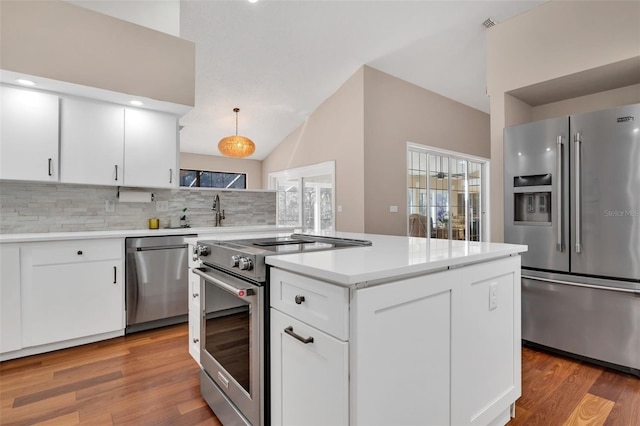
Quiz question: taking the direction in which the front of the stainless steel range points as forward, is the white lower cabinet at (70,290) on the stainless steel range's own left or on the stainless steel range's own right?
on the stainless steel range's own right

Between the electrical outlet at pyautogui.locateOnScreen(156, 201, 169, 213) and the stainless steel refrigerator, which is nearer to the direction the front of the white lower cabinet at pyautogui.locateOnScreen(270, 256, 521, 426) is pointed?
the electrical outlet

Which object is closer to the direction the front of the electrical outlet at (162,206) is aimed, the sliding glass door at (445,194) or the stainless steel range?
the stainless steel range

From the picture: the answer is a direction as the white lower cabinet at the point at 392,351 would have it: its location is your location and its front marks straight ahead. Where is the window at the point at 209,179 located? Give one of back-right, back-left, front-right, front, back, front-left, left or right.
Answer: right

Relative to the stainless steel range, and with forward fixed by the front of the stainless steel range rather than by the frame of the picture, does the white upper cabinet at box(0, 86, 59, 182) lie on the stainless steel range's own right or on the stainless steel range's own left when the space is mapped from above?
on the stainless steel range's own right

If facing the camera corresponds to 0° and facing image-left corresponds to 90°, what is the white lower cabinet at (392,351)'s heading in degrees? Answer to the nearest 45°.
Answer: approximately 45°

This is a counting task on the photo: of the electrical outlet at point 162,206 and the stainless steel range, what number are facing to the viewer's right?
0

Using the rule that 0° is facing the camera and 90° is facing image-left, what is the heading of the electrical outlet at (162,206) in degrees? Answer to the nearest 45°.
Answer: approximately 0°

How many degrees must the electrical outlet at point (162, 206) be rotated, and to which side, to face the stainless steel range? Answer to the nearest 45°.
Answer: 0° — it already faces it

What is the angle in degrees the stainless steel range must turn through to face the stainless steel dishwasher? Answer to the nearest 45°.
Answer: approximately 90° to its right
